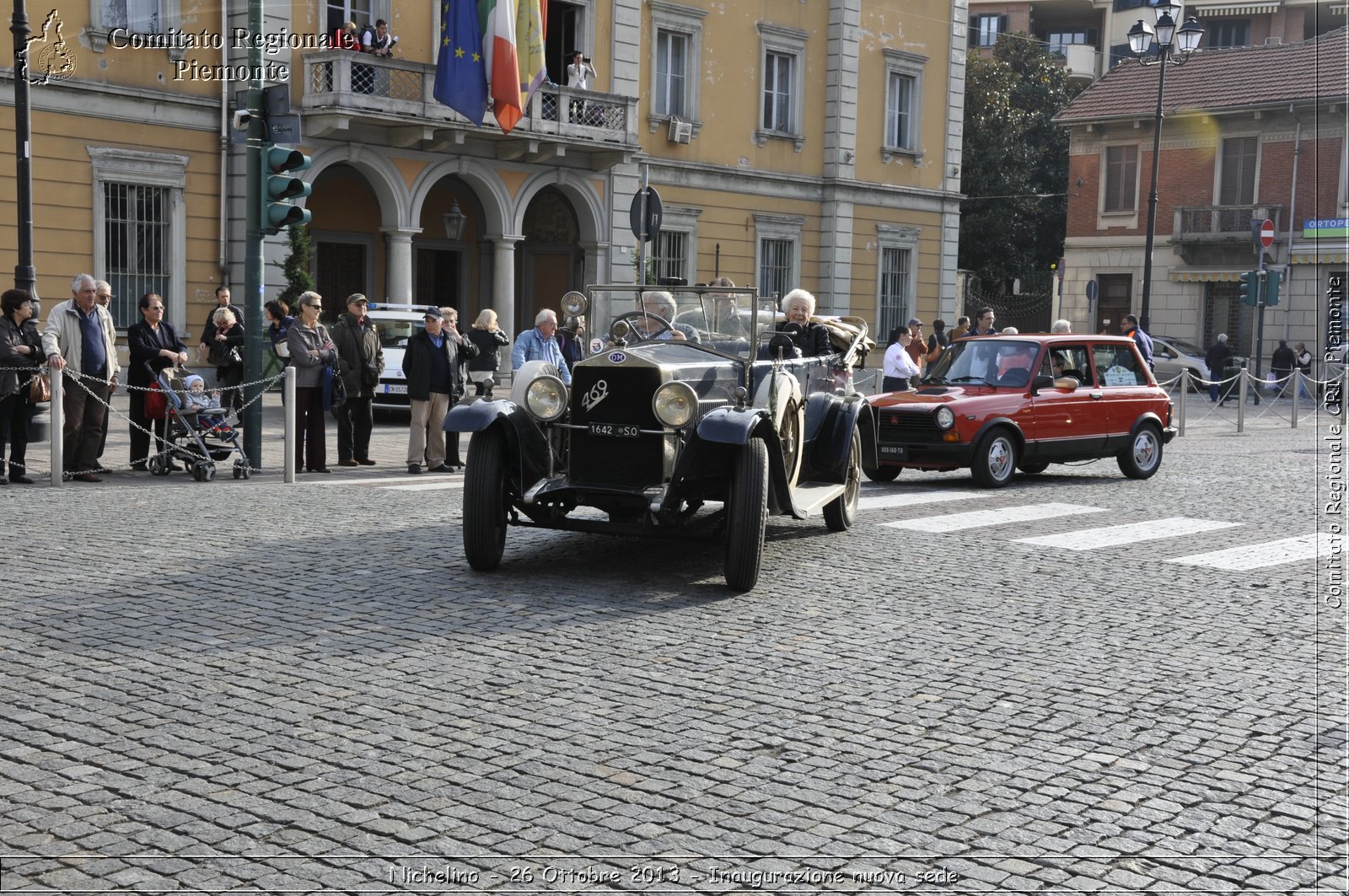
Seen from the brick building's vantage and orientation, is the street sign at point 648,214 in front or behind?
in front

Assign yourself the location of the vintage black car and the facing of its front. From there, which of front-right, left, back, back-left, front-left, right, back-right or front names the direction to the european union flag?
back-right

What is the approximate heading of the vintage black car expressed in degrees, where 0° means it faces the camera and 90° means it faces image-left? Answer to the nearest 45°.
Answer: approximately 45°

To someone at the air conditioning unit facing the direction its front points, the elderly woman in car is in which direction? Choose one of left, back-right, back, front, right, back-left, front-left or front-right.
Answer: front-right

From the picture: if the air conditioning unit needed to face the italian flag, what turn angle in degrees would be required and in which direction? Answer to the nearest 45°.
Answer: approximately 90° to its right

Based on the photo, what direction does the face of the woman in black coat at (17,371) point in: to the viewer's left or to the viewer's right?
to the viewer's right

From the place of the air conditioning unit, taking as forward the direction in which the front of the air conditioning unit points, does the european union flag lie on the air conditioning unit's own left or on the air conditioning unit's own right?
on the air conditioning unit's own right

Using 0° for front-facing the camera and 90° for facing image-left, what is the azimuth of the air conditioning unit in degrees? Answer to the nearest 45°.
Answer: approximately 315°

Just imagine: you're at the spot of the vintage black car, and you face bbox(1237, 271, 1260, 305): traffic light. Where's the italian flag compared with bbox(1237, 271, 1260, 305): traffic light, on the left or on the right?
left

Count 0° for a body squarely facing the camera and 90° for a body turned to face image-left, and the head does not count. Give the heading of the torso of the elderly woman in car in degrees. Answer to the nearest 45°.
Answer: approximately 0°

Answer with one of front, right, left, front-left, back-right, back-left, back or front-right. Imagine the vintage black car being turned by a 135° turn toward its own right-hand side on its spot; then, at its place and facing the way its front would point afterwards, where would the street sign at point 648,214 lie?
front
